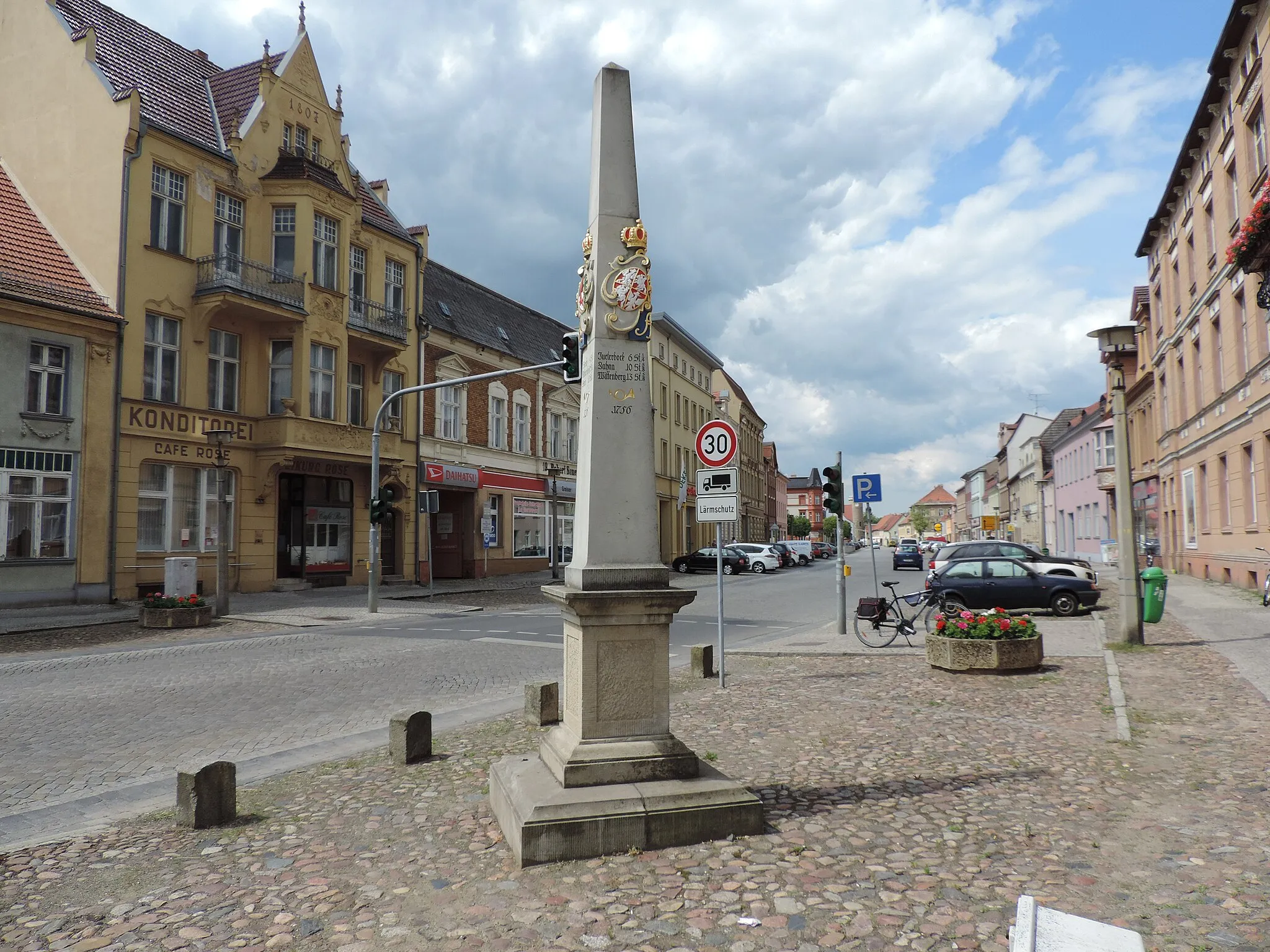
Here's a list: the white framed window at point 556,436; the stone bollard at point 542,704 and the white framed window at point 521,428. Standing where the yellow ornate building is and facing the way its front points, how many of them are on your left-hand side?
2

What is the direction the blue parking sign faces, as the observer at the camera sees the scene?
facing the viewer

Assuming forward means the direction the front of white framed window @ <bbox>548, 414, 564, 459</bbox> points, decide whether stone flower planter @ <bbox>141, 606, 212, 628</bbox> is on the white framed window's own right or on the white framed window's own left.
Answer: on the white framed window's own right

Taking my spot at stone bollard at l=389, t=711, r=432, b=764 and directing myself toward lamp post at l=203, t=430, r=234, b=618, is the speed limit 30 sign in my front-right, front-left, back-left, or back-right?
front-right

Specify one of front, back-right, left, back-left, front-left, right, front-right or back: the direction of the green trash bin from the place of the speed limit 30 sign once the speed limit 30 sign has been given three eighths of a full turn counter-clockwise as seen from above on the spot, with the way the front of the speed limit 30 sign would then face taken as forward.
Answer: front

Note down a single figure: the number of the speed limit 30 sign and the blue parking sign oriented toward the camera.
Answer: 2

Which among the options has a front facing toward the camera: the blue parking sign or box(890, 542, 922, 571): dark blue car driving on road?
the blue parking sign

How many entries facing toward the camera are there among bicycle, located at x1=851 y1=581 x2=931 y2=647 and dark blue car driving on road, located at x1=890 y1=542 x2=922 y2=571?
0

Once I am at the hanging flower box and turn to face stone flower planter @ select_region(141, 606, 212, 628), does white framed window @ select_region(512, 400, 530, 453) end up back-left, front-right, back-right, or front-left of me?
front-right

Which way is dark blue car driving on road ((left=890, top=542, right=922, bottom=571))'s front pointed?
away from the camera

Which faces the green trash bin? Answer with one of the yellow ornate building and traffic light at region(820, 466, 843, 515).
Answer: the yellow ornate building
